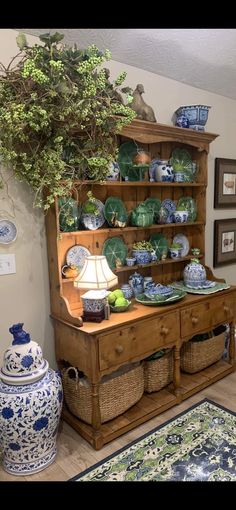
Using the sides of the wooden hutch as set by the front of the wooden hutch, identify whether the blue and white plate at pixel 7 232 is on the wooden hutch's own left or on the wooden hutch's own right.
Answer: on the wooden hutch's own right

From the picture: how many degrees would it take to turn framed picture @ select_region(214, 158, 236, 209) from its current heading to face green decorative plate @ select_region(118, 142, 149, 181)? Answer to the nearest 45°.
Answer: approximately 90° to its right

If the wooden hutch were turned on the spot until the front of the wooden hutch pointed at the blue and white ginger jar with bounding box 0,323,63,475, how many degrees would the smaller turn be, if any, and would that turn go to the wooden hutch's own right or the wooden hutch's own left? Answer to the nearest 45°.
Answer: approximately 90° to the wooden hutch's own right

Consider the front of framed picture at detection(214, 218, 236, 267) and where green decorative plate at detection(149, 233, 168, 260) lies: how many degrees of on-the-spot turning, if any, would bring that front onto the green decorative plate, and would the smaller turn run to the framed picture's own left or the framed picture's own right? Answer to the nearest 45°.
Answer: approximately 90° to the framed picture's own right

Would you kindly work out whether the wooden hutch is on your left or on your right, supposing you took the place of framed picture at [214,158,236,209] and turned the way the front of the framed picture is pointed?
on your right
